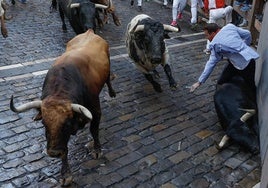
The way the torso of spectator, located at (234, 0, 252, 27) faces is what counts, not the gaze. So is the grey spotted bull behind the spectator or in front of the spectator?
in front

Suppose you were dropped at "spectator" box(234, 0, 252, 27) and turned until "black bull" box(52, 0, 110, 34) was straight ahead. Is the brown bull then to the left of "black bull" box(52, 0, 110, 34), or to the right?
left

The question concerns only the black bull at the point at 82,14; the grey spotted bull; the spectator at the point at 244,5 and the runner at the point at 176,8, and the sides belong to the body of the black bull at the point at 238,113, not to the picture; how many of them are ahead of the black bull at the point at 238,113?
0

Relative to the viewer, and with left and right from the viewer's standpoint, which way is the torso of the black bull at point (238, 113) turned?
facing the viewer and to the right of the viewer

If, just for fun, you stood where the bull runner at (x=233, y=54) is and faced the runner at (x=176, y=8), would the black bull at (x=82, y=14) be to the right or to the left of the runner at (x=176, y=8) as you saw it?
left

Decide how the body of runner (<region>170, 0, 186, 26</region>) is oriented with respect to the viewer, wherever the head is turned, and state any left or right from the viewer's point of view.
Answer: facing the viewer and to the left of the viewer

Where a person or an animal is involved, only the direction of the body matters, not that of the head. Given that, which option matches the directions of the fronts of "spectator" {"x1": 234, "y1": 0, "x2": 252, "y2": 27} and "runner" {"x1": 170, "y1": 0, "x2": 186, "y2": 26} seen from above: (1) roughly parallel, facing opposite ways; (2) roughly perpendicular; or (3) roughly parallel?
roughly parallel

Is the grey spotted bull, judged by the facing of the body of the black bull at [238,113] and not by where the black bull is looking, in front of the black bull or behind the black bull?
behind

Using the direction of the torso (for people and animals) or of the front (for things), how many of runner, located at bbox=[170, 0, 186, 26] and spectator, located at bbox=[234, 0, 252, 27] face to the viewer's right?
0

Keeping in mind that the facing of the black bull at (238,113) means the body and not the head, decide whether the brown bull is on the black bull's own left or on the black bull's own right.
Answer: on the black bull's own right

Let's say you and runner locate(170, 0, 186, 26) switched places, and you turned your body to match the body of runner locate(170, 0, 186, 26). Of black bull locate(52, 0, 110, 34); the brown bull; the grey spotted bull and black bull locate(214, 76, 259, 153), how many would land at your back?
0

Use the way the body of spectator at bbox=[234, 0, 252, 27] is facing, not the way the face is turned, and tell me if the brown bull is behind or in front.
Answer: in front

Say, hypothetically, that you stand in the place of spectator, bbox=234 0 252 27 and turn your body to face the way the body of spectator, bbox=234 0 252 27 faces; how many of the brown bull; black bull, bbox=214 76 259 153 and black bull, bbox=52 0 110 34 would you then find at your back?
0

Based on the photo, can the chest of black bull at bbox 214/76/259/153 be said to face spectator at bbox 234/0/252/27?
no
